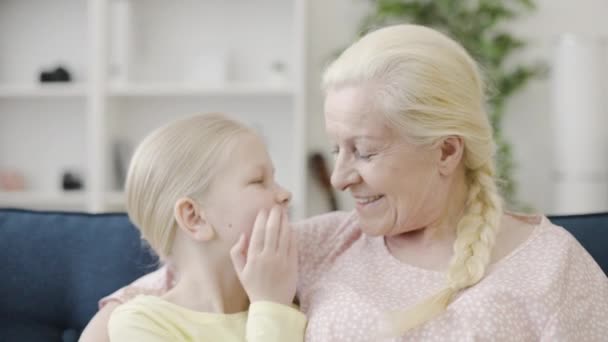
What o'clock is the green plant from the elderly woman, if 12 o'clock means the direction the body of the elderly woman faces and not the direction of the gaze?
The green plant is roughly at 5 o'clock from the elderly woman.

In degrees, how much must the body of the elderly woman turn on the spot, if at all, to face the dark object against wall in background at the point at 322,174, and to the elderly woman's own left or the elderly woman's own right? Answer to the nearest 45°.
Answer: approximately 135° to the elderly woman's own right

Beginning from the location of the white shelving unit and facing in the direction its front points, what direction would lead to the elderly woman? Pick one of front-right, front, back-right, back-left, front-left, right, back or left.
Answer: front

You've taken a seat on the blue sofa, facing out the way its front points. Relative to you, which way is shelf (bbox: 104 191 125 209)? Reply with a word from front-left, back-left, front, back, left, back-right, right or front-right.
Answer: back

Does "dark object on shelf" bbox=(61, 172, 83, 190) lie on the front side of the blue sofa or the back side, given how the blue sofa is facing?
on the back side

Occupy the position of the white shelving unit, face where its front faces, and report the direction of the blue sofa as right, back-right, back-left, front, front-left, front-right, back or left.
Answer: front

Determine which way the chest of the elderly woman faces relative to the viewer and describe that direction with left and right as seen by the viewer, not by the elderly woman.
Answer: facing the viewer and to the left of the viewer

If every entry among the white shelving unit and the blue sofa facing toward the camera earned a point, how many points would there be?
2

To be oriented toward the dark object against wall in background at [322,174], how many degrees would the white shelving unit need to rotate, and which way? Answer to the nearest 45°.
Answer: approximately 90° to its left

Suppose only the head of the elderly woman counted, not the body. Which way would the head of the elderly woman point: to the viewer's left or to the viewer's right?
to the viewer's left

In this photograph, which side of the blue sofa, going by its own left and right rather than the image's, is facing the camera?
front

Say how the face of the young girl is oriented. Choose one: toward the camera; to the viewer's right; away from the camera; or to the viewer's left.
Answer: to the viewer's right
